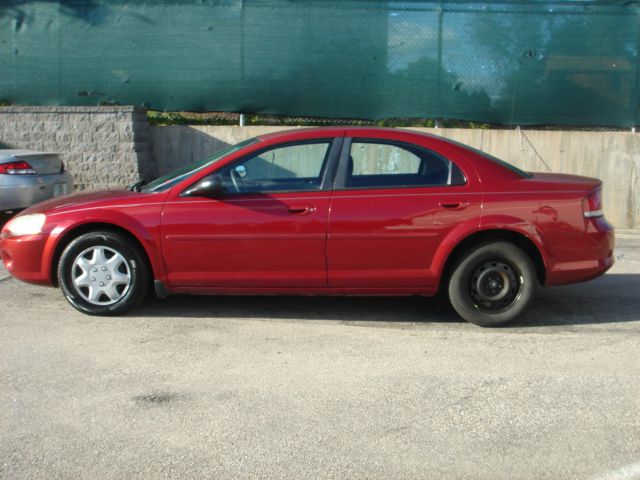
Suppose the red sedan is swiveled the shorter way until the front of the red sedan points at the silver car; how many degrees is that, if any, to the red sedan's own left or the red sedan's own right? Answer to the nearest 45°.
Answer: approximately 45° to the red sedan's own right

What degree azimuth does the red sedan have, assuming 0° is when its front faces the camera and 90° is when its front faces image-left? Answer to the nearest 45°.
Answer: approximately 90°

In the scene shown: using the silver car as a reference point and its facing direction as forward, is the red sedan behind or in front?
behind

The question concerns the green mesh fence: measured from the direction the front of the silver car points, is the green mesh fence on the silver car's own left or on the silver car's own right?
on the silver car's own right

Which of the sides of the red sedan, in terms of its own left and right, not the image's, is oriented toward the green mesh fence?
right

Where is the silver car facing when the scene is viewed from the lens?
facing away from the viewer and to the left of the viewer
